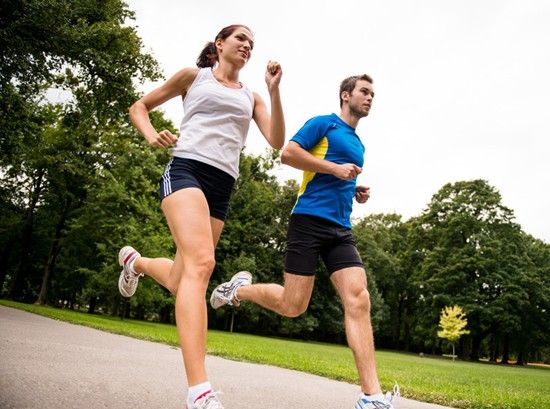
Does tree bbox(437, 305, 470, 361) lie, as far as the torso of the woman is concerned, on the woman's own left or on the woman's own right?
on the woman's own left

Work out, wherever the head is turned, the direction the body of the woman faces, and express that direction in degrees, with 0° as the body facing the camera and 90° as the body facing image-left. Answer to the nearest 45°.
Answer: approximately 315°

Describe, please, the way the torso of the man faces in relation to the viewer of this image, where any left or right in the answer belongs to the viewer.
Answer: facing the viewer and to the right of the viewer

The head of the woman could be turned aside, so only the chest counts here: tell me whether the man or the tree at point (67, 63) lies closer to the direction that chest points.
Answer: the man

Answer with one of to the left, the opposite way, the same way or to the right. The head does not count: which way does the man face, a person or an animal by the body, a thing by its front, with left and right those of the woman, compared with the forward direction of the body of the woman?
the same way

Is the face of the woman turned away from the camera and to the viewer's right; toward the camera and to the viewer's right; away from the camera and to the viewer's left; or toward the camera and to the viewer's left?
toward the camera and to the viewer's right

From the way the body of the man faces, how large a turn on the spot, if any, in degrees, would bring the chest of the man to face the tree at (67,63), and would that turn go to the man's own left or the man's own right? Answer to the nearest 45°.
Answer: approximately 180°

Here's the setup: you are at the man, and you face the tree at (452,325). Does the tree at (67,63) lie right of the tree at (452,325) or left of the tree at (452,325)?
left

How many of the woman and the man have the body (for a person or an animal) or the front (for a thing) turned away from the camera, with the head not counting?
0

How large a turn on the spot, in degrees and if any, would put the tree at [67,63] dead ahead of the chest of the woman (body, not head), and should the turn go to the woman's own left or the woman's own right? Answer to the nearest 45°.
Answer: approximately 135° to the woman's own left
